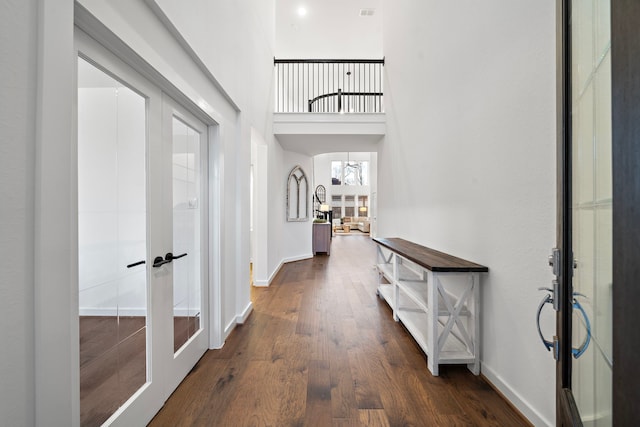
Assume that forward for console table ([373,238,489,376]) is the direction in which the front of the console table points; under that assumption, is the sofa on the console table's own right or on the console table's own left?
on the console table's own right

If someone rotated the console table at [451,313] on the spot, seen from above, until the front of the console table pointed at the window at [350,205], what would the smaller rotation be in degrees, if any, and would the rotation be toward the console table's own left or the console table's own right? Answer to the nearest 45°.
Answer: approximately 90° to the console table's own right

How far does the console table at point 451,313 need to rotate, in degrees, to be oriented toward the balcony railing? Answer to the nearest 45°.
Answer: approximately 45° to its right

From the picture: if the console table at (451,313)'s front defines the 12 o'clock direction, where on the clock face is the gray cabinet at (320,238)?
the gray cabinet at (320,238) is roughly at 2 o'clock from the console table at (451,313).

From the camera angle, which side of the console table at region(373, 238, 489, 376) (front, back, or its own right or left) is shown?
left

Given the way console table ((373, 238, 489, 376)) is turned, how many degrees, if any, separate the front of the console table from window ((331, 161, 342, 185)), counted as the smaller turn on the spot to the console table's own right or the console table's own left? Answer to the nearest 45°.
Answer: approximately 90° to the console table's own right

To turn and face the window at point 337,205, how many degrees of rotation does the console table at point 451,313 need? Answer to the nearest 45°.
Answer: approximately 90° to its right

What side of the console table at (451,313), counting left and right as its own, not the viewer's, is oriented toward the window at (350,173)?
right

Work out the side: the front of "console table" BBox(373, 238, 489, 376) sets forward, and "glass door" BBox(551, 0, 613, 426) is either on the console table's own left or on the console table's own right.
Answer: on the console table's own left
